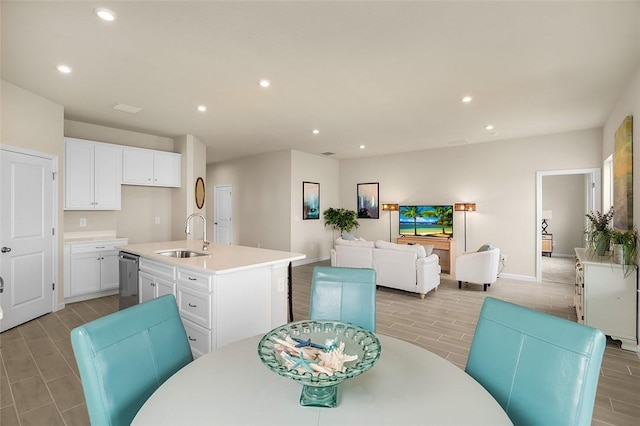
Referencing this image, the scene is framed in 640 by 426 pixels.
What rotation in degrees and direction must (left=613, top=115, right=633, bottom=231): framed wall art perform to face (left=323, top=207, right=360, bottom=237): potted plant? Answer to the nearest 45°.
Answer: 0° — it already faces it

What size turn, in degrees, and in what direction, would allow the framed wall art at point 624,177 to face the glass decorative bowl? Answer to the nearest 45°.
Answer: approximately 90° to its left

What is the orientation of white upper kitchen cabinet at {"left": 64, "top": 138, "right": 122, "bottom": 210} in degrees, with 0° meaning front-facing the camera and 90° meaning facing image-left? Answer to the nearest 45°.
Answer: approximately 315°

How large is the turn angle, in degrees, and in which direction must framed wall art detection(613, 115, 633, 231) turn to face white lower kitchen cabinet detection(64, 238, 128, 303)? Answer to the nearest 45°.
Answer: approximately 45° to its left

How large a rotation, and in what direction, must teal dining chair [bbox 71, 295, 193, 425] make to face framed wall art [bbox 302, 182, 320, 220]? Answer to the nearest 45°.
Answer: approximately 90° to its left

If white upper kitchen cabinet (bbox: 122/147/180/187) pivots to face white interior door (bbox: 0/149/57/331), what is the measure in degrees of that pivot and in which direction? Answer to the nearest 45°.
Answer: approximately 90° to its right

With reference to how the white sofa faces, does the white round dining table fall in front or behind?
behind

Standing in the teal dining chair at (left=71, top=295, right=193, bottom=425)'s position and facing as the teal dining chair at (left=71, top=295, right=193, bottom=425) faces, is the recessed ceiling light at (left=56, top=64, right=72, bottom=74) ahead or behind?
behind

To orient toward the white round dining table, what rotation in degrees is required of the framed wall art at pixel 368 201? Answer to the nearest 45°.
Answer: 0° — it already faces it

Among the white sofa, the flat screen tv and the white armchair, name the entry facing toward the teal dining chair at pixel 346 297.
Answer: the flat screen tv

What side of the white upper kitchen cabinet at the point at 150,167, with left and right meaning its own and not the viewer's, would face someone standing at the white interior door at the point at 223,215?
left

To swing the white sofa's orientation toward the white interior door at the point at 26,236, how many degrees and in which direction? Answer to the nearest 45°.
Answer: approximately 180°
